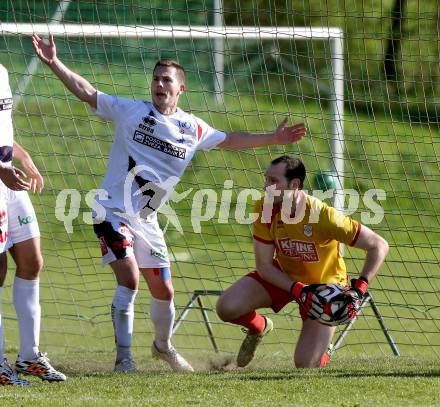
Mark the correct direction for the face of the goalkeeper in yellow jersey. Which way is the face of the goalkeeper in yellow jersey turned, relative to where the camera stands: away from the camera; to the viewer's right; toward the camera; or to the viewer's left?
to the viewer's left

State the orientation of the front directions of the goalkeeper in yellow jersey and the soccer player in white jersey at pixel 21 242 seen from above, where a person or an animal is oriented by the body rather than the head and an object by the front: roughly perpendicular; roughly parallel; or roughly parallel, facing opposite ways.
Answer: roughly perpendicular

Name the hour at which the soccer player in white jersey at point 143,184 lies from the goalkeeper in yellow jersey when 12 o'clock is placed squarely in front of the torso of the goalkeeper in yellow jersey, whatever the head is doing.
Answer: The soccer player in white jersey is roughly at 2 o'clock from the goalkeeper in yellow jersey.

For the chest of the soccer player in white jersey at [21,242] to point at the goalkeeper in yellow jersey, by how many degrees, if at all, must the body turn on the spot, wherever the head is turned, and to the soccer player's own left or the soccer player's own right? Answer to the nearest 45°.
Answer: approximately 45° to the soccer player's own left

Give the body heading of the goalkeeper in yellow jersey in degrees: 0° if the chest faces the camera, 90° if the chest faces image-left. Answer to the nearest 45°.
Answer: approximately 45°

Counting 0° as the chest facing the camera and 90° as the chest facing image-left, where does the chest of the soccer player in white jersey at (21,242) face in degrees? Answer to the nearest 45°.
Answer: approximately 315°

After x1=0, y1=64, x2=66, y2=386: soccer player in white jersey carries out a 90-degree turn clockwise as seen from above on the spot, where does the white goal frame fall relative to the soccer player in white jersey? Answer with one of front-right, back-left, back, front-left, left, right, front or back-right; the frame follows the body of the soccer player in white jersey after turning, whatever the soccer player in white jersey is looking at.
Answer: back

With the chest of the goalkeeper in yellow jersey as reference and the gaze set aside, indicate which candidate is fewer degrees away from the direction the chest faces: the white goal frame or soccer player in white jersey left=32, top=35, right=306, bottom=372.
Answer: the soccer player in white jersey

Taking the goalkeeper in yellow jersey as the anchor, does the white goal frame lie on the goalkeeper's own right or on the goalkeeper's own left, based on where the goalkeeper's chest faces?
on the goalkeeper's own right

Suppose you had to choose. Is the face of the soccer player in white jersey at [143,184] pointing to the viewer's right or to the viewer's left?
to the viewer's left

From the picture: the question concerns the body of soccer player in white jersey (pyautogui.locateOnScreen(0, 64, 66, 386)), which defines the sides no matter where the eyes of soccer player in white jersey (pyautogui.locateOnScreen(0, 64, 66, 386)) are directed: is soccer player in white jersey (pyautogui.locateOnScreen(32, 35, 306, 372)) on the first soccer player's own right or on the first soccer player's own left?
on the first soccer player's own left

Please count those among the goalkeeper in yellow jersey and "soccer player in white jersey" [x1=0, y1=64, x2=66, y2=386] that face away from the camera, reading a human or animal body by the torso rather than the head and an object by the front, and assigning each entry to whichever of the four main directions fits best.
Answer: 0
